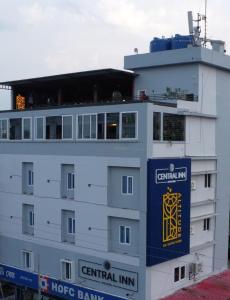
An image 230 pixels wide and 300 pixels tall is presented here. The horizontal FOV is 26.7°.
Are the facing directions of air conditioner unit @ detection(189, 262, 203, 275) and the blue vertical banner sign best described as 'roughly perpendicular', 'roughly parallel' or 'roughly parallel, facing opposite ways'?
roughly parallel

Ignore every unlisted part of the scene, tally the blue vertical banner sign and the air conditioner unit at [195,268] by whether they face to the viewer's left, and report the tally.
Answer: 0

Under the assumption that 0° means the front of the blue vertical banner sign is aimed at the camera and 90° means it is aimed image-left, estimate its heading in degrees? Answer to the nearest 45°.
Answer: approximately 315°

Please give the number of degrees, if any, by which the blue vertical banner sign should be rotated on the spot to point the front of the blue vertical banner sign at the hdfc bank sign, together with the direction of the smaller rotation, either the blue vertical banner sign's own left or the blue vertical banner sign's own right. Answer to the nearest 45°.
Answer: approximately 135° to the blue vertical banner sign's own right

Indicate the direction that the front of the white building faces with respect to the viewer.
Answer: facing the viewer and to the left of the viewer

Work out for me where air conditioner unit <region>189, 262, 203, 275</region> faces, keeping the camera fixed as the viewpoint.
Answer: facing the viewer and to the right of the viewer
